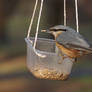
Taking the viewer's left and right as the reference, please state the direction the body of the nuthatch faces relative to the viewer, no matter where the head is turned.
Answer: facing to the left of the viewer
